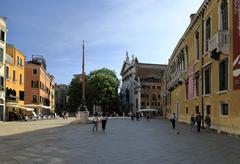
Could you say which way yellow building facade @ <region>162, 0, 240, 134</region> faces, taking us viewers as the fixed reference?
facing the viewer and to the left of the viewer

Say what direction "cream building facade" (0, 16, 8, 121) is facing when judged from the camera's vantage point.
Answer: facing the viewer and to the right of the viewer
